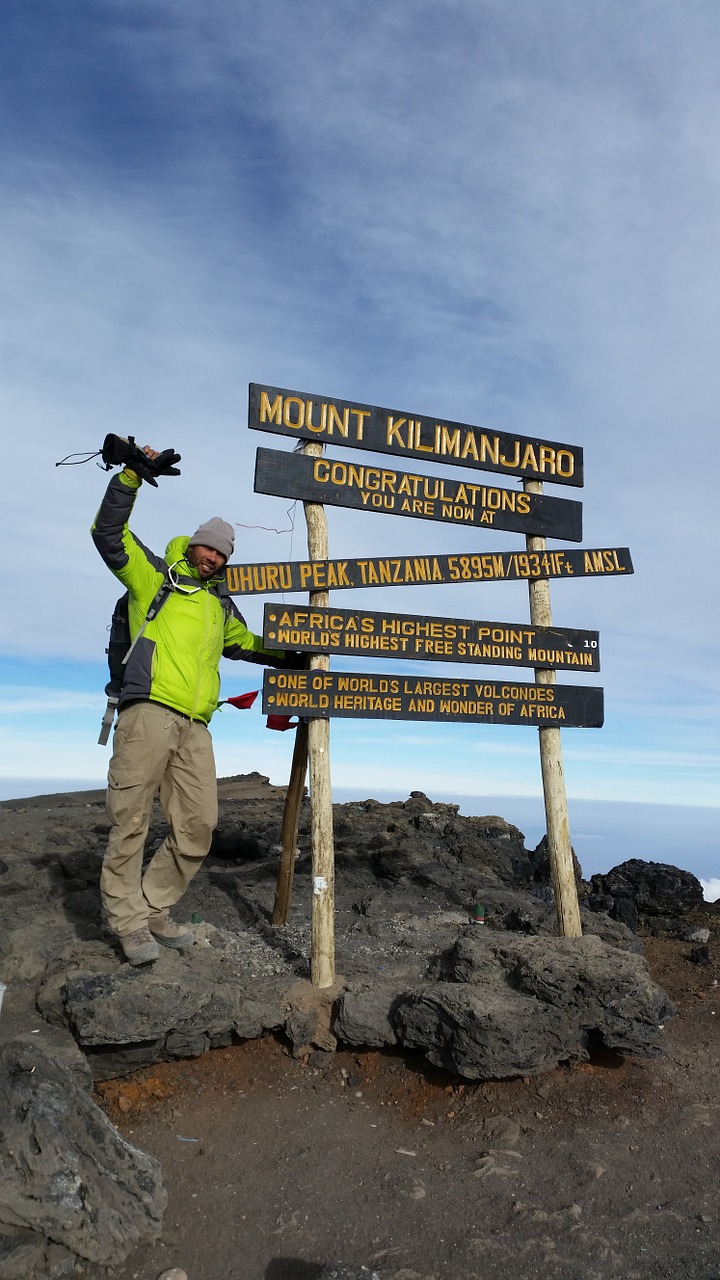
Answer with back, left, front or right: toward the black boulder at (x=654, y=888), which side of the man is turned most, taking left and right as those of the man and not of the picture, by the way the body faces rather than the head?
left

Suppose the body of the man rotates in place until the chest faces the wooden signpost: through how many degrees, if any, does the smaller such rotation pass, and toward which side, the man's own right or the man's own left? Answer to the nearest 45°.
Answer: approximately 45° to the man's own left

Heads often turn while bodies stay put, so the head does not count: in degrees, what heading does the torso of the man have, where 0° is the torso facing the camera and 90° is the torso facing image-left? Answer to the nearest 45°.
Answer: approximately 315°
